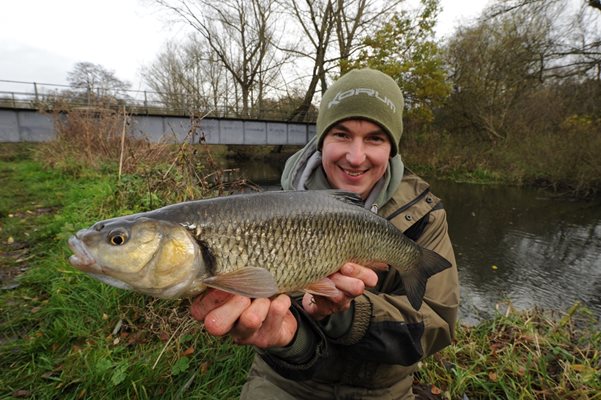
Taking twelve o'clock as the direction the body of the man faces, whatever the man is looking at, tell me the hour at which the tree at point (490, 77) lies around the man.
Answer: The tree is roughly at 7 o'clock from the man.

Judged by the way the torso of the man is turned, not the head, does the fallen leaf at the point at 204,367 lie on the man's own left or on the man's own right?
on the man's own right

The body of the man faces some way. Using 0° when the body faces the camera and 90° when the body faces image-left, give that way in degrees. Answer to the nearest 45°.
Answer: approximately 0°

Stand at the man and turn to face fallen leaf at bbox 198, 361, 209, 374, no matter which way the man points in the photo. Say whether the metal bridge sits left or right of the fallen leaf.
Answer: right

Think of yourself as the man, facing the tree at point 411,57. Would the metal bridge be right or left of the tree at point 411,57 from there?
left

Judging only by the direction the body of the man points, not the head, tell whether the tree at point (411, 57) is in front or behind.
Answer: behind

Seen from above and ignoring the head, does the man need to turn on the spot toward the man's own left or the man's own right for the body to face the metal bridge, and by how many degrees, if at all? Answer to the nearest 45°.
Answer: approximately 135° to the man's own right
